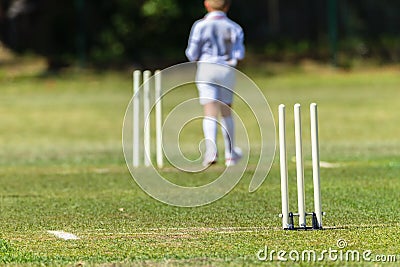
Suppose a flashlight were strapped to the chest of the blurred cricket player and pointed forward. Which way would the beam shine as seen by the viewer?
away from the camera
